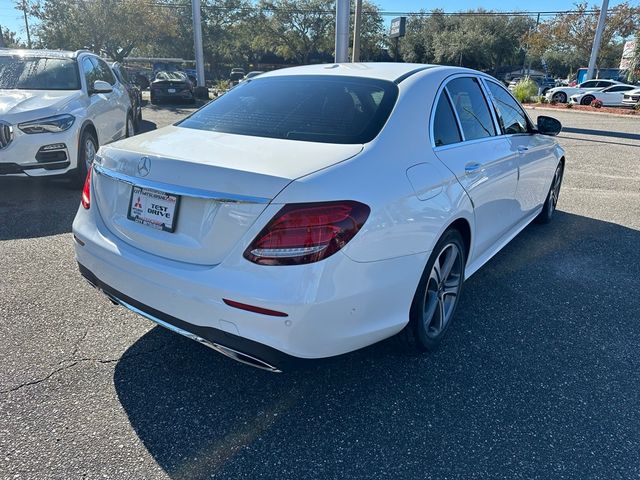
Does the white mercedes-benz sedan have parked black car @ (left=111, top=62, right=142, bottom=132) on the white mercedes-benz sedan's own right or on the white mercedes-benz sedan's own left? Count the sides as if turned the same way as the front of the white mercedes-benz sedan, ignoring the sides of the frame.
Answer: on the white mercedes-benz sedan's own left

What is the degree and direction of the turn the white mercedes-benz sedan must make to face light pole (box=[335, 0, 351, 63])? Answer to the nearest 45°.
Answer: approximately 45° to its left

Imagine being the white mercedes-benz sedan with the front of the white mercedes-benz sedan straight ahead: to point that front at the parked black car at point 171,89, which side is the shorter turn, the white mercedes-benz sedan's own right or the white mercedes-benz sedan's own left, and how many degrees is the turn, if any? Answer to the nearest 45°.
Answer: approximately 45° to the white mercedes-benz sedan's own left

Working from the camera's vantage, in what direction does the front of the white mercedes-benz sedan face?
facing away from the viewer and to the right of the viewer

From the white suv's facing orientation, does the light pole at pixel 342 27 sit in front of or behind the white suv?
behind

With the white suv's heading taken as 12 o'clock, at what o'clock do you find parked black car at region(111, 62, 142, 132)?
The parked black car is roughly at 5 o'clock from the white suv.

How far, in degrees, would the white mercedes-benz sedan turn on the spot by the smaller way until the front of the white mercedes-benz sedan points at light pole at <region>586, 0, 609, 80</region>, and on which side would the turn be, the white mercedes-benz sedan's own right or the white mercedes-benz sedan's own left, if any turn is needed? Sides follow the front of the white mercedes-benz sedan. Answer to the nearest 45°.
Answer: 0° — it already faces it

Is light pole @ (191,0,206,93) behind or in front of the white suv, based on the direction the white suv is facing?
behind

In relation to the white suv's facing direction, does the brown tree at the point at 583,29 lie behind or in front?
behind

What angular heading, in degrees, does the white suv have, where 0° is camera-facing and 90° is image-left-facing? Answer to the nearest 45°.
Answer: approximately 45°

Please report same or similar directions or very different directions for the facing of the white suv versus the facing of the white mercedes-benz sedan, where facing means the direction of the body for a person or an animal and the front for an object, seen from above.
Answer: very different directions
